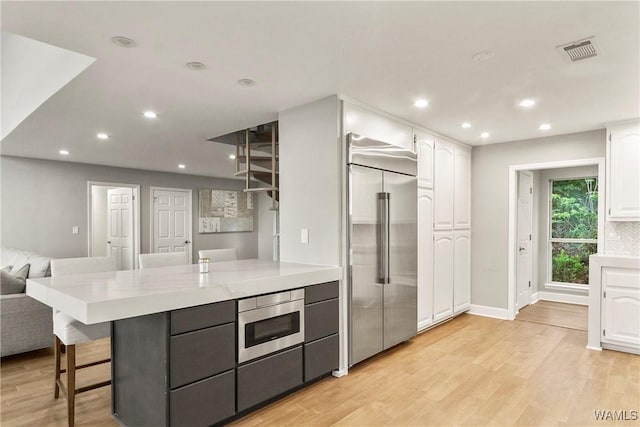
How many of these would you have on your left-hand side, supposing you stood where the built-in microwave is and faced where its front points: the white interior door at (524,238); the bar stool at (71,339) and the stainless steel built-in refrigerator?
2

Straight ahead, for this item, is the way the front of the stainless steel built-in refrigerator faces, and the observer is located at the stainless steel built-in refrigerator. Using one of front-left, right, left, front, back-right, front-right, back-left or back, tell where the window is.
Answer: left

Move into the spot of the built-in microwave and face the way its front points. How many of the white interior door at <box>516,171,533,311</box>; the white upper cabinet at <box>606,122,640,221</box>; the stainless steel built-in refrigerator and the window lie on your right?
0

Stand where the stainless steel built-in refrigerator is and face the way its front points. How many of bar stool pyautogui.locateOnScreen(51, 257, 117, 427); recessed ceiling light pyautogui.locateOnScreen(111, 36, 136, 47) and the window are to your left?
1

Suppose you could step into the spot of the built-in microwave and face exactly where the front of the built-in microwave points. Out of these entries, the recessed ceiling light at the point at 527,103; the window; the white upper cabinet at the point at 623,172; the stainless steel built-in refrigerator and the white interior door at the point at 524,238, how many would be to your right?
0

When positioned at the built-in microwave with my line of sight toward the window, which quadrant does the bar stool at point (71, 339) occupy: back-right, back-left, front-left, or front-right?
back-left

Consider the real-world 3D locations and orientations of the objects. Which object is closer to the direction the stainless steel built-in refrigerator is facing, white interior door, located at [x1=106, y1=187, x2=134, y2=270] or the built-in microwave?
the built-in microwave

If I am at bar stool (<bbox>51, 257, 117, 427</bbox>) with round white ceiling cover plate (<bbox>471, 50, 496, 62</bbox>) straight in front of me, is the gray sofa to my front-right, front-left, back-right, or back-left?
back-left

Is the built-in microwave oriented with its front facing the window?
no

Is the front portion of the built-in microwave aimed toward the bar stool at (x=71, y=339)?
no

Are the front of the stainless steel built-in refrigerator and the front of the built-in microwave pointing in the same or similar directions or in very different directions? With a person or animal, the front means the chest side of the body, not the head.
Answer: same or similar directions

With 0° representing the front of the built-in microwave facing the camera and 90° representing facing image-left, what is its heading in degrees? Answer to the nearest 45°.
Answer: approximately 315°

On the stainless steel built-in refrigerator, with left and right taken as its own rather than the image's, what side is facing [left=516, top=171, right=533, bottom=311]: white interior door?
left
